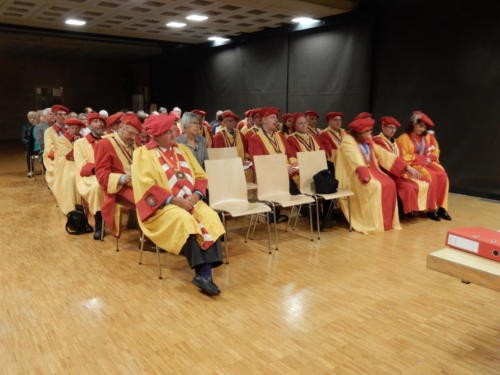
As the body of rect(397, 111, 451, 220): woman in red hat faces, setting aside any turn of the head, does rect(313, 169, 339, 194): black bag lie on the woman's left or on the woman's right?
on the woman's right

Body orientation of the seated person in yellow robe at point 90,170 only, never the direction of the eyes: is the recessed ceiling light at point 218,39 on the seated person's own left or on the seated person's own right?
on the seated person's own left

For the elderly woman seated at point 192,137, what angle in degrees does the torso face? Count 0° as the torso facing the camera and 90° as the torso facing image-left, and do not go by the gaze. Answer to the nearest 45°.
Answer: approximately 315°

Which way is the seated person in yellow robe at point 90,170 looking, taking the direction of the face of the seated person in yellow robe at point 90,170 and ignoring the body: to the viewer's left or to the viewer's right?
to the viewer's right

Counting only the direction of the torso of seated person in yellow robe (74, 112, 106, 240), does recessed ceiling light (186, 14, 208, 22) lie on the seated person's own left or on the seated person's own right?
on the seated person's own left

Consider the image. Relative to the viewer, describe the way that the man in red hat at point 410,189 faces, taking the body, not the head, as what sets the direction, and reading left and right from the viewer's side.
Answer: facing the viewer and to the right of the viewer

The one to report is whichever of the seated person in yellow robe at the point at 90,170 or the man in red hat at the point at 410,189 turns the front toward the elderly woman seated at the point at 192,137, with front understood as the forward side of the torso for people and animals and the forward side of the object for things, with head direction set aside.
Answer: the seated person in yellow robe

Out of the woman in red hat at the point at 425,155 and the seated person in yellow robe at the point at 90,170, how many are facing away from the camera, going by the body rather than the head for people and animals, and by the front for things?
0

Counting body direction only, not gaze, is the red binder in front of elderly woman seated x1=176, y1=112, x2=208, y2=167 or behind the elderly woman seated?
in front

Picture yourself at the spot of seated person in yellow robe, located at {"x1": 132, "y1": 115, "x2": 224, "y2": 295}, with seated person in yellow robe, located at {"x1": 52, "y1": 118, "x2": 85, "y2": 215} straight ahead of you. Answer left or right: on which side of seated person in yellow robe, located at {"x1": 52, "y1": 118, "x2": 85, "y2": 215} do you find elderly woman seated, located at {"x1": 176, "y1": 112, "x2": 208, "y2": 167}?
right
